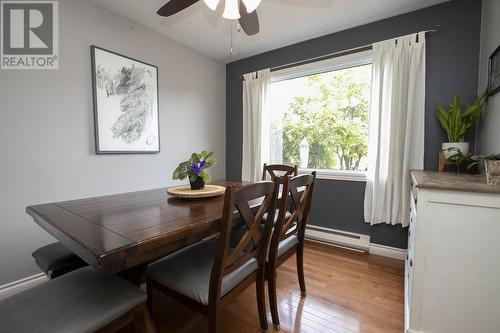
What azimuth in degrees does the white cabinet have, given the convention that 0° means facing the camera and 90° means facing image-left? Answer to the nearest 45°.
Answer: approximately 90°

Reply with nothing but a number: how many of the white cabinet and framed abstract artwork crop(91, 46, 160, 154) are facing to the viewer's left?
1

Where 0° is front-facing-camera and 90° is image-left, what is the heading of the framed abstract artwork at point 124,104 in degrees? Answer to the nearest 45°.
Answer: approximately 315°

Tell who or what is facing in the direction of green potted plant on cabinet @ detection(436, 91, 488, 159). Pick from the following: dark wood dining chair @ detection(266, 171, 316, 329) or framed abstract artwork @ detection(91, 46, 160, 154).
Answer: the framed abstract artwork

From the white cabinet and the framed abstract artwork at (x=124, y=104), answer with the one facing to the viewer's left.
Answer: the white cabinet

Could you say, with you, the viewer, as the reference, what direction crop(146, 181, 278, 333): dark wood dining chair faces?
facing away from the viewer and to the left of the viewer

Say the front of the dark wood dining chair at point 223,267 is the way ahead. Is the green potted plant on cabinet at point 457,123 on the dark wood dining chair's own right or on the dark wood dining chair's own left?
on the dark wood dining chair's own right

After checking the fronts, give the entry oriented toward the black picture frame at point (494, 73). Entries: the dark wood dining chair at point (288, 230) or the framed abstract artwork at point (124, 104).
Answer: the framed abstract artwork
